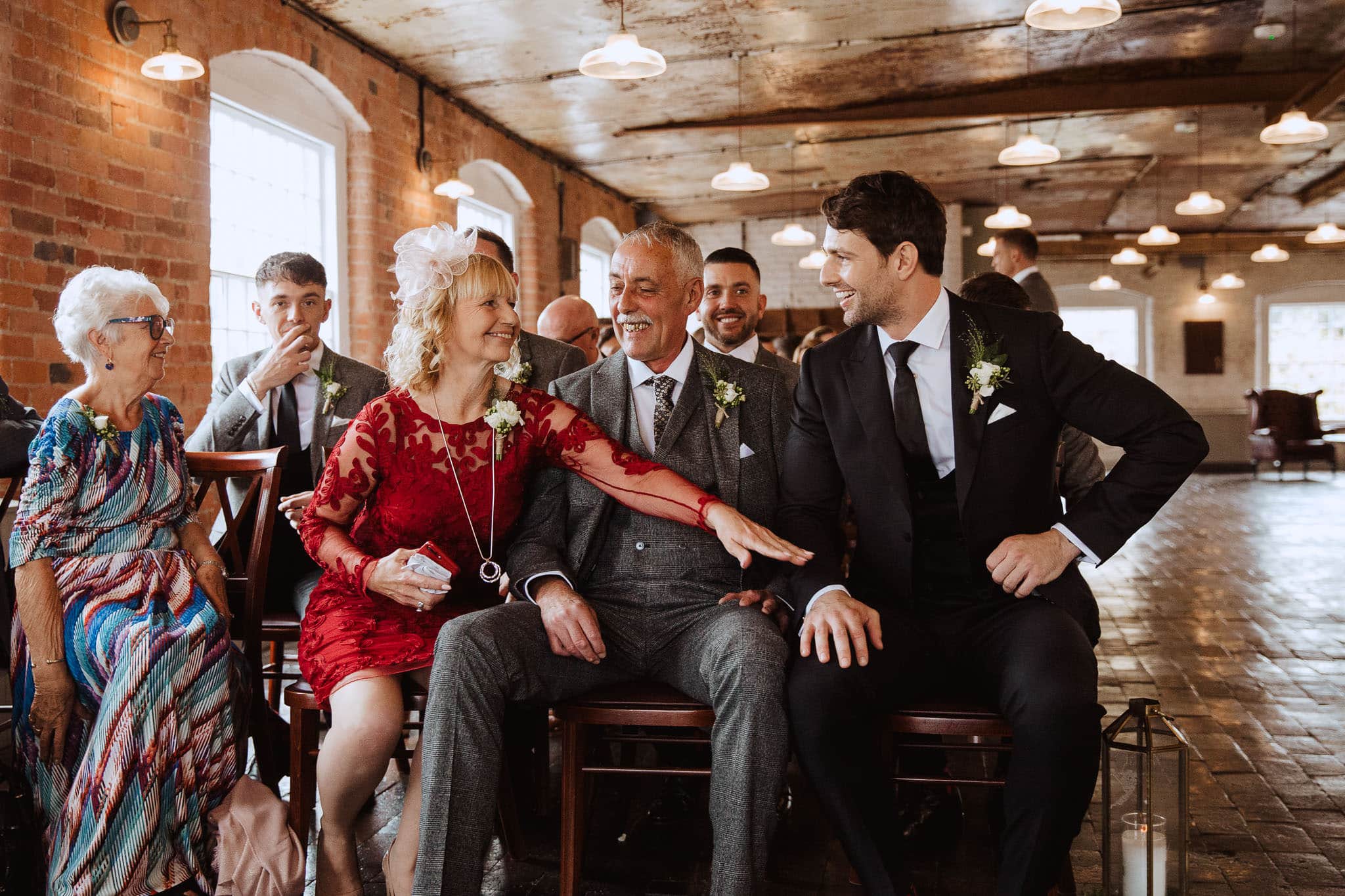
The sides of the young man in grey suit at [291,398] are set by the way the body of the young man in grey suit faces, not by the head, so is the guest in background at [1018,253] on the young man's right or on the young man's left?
on the young man's left

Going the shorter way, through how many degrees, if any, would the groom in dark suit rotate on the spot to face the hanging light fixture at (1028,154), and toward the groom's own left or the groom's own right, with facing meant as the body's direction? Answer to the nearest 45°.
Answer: approximately 180°

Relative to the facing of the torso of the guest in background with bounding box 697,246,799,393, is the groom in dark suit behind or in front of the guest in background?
in front

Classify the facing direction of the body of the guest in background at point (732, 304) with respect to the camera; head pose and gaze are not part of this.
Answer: toward the camera

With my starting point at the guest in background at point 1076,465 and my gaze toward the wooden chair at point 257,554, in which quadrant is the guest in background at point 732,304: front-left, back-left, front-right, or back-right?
front-right

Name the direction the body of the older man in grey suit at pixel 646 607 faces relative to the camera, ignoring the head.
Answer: toward the camera

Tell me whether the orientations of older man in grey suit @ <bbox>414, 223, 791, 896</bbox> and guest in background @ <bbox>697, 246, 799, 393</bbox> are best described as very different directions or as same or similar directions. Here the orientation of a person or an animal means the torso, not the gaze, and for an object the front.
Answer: same or similar directions

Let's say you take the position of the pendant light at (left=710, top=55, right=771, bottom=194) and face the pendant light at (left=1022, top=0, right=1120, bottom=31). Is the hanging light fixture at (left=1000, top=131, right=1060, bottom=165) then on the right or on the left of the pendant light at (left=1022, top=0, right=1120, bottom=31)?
left

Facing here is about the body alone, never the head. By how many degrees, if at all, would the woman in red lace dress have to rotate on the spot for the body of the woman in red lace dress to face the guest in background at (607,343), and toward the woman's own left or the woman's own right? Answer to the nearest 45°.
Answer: approximately 135° to the woman's own left

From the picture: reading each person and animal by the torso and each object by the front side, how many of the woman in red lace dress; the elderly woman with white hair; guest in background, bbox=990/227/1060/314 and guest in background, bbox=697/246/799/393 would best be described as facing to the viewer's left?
1

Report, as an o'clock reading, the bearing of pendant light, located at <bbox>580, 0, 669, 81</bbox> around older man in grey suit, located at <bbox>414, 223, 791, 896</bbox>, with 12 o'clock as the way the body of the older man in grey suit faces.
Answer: The pendant light is roughly at 6 o'clock from the older man in grey suit.

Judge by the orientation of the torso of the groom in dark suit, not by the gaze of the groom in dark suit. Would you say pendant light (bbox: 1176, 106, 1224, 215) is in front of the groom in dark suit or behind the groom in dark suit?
behind

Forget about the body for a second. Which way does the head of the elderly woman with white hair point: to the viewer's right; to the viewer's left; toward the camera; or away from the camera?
to the viewer's right

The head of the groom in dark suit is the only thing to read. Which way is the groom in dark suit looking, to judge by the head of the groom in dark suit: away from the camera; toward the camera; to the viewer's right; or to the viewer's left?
to the viewer's left

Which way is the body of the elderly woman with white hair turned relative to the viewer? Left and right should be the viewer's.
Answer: facing the viewer and to the right of the viewer

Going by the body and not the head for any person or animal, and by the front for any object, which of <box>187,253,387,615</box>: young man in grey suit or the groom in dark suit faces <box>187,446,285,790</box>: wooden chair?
the young man in grey suit

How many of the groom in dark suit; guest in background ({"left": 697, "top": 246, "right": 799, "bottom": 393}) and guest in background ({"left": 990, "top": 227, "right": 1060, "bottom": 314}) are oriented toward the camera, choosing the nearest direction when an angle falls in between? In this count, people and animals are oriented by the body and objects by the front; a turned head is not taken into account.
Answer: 2

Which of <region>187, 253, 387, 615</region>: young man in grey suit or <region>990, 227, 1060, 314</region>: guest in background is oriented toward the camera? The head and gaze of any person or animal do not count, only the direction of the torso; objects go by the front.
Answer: the young man in grey suit
